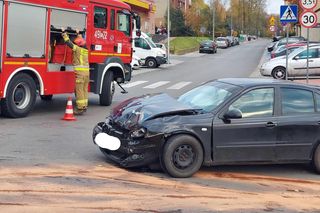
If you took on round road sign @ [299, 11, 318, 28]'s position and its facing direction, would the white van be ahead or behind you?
behind

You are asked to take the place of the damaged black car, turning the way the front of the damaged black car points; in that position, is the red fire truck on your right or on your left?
on your right

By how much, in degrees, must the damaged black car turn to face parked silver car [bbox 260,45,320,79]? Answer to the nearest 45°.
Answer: approximately 135° to its right

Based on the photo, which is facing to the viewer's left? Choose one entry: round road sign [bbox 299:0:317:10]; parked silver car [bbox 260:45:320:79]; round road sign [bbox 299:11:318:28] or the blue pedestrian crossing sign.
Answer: the parked silver car

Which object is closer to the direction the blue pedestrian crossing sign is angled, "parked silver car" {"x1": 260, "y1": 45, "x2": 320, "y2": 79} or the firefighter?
the firefighter

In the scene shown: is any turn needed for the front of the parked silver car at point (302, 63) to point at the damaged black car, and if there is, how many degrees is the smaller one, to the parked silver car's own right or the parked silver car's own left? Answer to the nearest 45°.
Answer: approximately 90° to the parked silver car's own left

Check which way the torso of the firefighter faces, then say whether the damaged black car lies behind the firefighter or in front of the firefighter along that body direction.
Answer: behind

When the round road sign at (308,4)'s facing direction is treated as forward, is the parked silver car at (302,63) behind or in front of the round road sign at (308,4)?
behind

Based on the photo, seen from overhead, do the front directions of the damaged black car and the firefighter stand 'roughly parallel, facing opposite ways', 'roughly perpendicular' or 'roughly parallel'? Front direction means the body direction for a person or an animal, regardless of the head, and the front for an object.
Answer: roughly perpendicular

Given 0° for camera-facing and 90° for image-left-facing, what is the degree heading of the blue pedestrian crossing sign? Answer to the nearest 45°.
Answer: approximately 0°
